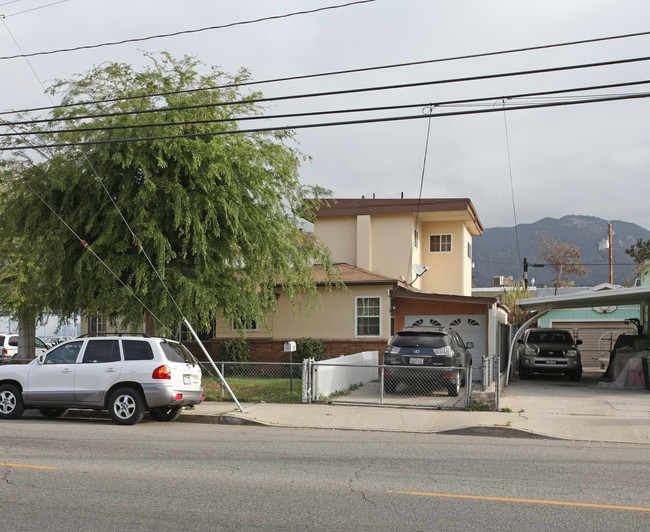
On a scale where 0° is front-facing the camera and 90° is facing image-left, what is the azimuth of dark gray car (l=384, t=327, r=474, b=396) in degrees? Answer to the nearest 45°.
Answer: approximately 180°

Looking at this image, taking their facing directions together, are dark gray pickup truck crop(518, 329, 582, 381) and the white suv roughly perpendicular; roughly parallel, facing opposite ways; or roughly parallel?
roughly perpendicular

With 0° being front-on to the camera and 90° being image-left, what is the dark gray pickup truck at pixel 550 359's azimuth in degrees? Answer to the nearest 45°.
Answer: approximately 0°

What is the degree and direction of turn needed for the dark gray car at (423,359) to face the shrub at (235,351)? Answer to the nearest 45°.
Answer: approximately 45° to its left

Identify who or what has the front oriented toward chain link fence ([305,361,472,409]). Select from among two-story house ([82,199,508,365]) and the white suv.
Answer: the two-story house

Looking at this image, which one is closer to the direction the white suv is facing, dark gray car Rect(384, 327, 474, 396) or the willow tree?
the willow tree

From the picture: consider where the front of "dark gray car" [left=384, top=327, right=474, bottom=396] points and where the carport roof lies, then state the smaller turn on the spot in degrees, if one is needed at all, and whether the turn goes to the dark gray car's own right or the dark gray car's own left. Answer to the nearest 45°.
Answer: approximately 45° to the dark gray car's own right

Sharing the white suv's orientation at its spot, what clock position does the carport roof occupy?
The carport roof is roughly at 4 o'clock from the white suv.

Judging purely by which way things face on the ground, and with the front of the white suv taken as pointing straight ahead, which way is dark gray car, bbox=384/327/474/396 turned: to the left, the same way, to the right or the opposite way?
to the right

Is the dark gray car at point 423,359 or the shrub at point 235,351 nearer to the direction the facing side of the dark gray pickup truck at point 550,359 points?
the dark gray car

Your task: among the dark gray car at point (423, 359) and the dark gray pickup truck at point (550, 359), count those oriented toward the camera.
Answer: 1

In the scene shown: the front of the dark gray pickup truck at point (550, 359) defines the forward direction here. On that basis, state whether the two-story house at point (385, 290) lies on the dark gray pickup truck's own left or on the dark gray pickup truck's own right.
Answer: on the dark gray pickup truck's own right

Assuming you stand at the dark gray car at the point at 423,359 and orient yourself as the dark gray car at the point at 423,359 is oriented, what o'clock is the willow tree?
The willow tree is roughly at 9 o'clock from the dark gray car.
